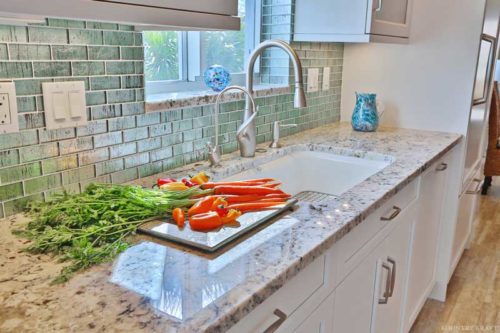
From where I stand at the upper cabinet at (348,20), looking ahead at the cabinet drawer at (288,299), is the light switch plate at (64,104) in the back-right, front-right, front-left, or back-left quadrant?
front-right

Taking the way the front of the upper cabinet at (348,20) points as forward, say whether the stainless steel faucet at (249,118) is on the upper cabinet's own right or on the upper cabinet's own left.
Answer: on the upper cabinet's own right

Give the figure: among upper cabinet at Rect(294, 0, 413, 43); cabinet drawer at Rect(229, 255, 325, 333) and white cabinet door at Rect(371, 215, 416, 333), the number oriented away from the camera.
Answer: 0

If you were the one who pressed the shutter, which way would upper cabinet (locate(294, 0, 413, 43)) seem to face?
facing the viewer and to the right of the viewer

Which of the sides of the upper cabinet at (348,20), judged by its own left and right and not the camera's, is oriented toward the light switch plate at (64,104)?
right

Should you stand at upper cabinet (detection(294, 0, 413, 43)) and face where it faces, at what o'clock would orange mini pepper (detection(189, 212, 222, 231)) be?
The orange mini pepper is roughly at 2 o'clock from the upper cabinet.

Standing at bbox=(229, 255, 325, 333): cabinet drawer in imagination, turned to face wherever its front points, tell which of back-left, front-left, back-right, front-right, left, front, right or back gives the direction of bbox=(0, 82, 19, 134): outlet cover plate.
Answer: back-right

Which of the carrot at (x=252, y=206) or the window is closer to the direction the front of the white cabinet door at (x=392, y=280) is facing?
the carrot

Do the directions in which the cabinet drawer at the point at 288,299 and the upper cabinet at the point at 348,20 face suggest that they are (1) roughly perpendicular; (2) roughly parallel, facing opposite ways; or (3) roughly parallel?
roughly parallel

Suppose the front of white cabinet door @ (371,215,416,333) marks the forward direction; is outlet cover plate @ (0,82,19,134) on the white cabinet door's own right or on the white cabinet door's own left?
on the white cabinet door's own right

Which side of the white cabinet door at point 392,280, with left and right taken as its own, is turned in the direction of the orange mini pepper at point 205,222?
right

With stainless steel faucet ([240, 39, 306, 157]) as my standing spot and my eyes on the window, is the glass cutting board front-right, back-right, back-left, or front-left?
back-left
